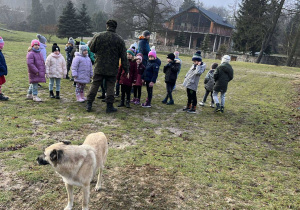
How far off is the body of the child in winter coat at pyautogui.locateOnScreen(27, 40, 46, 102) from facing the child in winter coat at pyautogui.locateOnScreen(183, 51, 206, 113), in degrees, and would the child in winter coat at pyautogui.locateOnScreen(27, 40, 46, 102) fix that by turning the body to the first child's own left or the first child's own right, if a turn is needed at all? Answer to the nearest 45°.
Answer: approximately 45° to the first child's own left

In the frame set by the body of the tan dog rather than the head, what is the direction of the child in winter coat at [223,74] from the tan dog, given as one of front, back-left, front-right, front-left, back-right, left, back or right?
back

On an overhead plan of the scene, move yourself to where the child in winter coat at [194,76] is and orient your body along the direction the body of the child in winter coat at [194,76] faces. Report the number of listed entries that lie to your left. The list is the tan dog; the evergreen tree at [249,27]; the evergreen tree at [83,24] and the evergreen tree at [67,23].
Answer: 1

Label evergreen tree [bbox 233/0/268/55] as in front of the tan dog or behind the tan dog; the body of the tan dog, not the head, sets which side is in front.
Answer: behind

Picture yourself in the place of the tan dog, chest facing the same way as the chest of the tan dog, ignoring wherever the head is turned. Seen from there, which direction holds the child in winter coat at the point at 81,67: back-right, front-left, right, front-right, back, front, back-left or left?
back-right

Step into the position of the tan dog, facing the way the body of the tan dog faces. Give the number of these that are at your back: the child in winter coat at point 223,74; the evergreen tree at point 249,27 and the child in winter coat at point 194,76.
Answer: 3

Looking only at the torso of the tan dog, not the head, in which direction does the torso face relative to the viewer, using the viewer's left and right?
facing the viewer and to the left of the viewer

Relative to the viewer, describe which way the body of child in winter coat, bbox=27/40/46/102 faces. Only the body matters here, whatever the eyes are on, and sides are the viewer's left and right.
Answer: facing the viewer and to the right of the viewer

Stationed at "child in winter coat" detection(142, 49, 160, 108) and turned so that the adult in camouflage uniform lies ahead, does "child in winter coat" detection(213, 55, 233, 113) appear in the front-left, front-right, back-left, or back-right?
back-left
